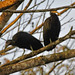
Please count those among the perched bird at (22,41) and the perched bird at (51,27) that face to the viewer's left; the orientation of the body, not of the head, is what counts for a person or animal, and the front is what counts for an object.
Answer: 1

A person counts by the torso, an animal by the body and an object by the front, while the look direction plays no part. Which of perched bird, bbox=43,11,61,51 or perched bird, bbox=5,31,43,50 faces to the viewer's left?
perched bird, bbox=5,31,43,50

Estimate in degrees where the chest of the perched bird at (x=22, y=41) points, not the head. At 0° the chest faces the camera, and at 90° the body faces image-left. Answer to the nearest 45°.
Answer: approximately 90°
